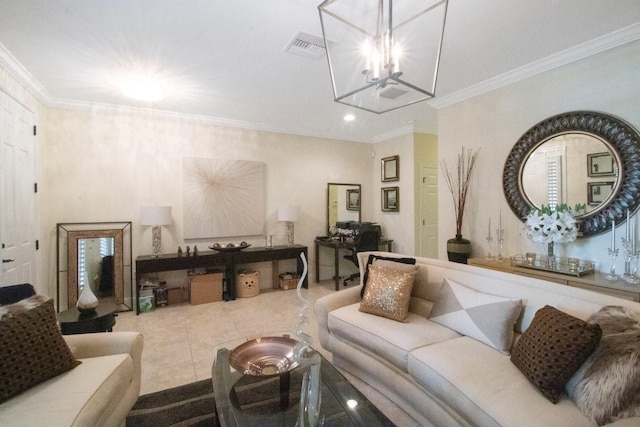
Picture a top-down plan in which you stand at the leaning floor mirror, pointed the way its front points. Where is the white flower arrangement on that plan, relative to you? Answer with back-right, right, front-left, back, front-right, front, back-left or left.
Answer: front-left

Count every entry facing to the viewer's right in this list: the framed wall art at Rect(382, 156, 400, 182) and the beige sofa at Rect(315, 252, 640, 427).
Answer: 0

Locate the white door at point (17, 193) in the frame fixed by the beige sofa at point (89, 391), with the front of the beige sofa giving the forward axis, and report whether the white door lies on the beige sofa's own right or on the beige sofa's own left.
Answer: on the beige sofa's own left

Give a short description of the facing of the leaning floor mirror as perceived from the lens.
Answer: facing the viewer

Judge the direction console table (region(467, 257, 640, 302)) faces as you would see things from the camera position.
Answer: facing the viewer and to the left of the viewer

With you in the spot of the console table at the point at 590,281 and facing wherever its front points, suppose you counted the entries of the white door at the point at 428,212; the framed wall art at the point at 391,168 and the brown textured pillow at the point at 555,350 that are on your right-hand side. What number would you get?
2

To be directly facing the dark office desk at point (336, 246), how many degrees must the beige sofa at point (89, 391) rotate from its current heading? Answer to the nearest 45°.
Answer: approximately 45° to its left

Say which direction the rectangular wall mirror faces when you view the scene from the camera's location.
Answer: facing the viewer and to the right of the viewer

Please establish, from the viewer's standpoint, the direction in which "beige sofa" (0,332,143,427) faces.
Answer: facing to the right of the viewer

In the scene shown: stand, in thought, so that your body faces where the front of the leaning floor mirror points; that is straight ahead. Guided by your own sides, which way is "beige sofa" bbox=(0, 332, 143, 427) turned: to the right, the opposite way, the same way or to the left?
to the left

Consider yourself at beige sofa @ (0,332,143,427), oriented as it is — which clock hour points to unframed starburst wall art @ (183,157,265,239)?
The unframed starburst wall art is roughly at 10 o'clock from the beige sofa.

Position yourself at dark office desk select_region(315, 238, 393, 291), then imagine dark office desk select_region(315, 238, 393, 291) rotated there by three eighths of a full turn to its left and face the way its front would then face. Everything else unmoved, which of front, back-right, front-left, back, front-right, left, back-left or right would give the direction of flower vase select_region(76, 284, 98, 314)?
back-left

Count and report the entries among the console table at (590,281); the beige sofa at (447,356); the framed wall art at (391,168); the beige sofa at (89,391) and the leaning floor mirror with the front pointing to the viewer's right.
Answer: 1

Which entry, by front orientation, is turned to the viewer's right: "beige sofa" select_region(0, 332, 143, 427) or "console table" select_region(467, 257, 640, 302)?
the beige sofa

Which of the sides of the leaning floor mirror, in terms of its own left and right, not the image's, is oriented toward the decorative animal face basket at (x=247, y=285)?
left

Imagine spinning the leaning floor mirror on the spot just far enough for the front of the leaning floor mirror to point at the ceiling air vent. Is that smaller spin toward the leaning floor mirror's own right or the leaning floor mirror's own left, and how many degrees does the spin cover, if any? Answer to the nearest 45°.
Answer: approximately 45° to the leaning floor mirror's own left
